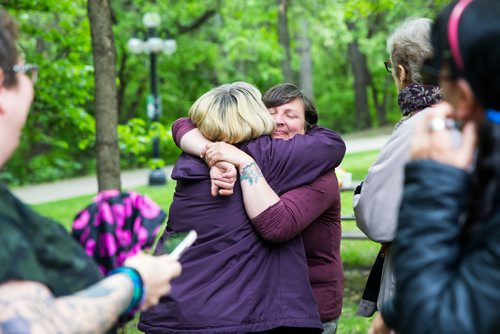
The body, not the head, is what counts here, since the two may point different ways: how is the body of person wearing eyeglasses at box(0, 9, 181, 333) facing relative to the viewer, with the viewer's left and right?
facing away from the viewer and to the right of the viewer

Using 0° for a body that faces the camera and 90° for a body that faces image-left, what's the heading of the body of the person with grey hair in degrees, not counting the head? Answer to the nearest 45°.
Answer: approximately 135°

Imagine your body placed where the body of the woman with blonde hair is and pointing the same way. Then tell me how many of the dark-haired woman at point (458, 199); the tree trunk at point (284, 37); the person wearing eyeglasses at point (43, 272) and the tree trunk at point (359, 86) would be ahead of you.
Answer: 2

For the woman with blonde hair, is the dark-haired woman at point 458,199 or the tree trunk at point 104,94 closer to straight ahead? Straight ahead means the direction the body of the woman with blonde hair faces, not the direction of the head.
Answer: the tree trunk

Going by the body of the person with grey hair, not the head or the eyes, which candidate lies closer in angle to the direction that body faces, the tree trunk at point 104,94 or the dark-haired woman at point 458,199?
the tree trunk

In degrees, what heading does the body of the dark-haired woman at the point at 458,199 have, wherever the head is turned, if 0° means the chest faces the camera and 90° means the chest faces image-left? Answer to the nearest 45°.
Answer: approximately 135°

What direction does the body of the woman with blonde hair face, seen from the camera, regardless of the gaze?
away from the camera

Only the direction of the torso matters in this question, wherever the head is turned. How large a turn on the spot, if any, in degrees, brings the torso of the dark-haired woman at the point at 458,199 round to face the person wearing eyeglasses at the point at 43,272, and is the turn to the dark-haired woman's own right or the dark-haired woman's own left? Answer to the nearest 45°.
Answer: approximately 45° to the dark-haired woman's own left

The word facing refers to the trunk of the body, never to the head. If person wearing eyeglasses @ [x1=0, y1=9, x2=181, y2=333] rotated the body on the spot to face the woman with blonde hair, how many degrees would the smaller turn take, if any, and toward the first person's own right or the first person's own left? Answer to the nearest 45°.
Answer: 0° — they already face them

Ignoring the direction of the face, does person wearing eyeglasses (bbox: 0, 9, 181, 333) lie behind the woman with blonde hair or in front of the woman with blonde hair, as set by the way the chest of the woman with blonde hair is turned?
behind

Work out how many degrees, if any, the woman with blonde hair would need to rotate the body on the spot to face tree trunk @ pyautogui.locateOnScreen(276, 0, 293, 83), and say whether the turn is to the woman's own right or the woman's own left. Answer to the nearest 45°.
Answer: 0° — they already face it

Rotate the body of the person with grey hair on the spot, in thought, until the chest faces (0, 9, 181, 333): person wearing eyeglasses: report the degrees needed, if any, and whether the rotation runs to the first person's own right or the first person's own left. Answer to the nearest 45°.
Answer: approximately 90° to the first person's own left

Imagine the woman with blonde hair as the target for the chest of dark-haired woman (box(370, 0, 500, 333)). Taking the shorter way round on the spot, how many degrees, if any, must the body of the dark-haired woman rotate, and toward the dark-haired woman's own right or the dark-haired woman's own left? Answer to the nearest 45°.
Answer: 0° — they already face them

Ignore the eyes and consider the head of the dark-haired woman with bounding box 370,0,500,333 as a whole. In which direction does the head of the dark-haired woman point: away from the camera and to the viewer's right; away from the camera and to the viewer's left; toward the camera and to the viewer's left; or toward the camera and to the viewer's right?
away from the camera and to the viewer's left

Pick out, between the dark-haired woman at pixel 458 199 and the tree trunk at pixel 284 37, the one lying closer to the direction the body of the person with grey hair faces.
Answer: the tree trunk

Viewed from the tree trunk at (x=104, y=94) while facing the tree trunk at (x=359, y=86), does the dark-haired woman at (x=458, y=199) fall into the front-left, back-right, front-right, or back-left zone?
back-right
